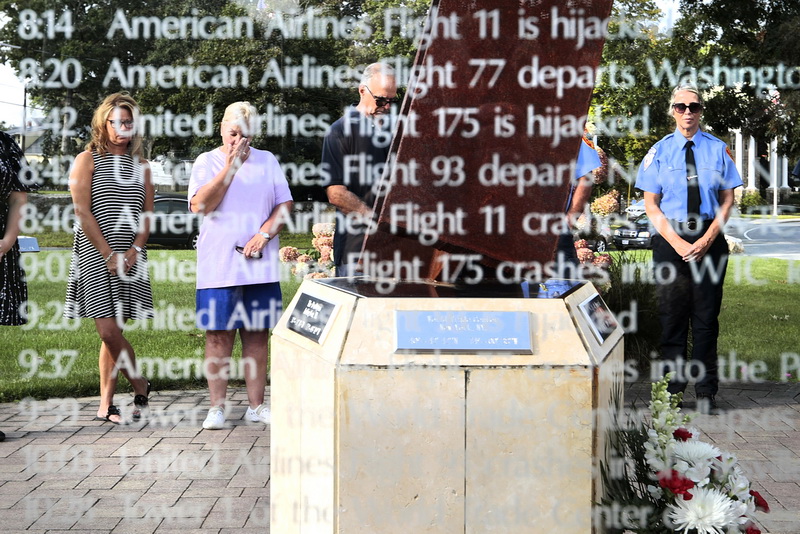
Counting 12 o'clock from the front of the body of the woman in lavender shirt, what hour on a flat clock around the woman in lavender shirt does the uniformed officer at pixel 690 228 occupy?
The uniformed officer is roughly at 9 o'clock from the woman in lavender shirt.

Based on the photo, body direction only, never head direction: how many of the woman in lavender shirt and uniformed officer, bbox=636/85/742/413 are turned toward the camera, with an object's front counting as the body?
2

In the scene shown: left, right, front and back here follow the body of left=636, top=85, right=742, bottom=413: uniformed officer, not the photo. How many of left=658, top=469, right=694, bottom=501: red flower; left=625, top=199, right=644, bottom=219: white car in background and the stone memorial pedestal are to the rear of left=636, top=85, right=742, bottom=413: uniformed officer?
1

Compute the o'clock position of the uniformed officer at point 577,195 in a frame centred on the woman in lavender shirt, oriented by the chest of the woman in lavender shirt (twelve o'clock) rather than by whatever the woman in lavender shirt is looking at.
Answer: The uniformed officer is roughly at 9 o'clock from the woman in lavender shirt.

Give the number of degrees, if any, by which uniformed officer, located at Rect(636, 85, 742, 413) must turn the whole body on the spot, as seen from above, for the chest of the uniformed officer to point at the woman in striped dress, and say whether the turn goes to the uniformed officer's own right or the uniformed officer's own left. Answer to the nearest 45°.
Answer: approximately 45° to the uniformed officer's own right

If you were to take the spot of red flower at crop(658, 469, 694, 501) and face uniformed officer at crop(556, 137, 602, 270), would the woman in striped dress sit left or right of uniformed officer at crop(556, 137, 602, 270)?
left

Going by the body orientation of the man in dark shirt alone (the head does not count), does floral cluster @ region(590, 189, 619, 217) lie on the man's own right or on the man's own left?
on the man's own left

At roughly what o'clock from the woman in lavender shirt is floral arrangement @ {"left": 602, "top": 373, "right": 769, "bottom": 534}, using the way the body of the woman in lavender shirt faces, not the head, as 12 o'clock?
The floral arrangement is roughly at 11 o'clock from the woman in lavender shirt.

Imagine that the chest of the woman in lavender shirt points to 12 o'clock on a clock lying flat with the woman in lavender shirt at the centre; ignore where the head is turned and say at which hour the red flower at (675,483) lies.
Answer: The red flower is roughly at 11 o'clock from the woman in lavender shirt.

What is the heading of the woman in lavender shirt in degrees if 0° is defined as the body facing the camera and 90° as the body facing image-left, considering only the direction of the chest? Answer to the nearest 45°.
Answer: approximately 0°

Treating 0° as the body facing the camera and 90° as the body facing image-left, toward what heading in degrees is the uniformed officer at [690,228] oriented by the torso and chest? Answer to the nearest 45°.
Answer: approximately 0°
